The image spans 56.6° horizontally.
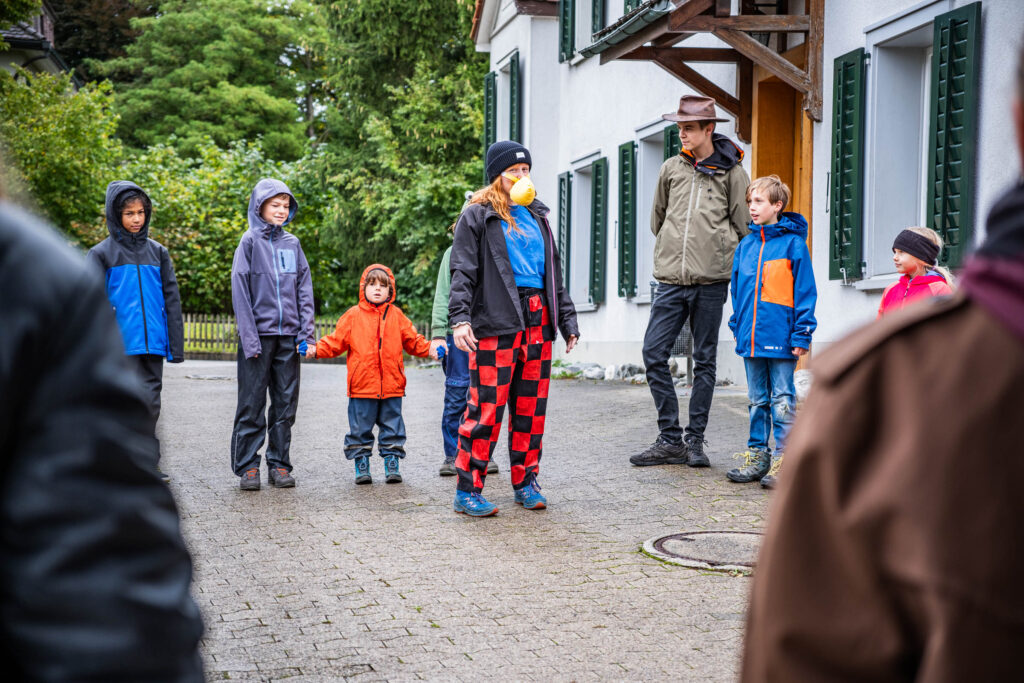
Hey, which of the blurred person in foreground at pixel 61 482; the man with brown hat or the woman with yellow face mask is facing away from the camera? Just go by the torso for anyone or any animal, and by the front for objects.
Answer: the blurred person in foreground

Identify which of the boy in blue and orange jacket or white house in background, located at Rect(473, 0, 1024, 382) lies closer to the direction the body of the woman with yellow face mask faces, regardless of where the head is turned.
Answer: the boy in blue and orange jacket

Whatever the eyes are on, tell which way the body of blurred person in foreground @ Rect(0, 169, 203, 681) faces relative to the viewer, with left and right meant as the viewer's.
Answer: facing away from the viewer

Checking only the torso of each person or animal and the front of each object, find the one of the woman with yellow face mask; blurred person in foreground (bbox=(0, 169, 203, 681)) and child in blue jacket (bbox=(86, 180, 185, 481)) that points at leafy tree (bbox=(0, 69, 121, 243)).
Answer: the blurred person in foreground

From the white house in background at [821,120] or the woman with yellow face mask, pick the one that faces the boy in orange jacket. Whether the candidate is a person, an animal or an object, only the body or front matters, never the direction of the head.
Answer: the white house in background

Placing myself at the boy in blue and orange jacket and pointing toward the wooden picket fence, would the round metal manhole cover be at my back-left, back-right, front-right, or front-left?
back-left

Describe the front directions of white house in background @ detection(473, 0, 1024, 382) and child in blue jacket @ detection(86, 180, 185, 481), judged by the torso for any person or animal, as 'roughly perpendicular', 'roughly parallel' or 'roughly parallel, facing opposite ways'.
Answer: roughly perpendicular

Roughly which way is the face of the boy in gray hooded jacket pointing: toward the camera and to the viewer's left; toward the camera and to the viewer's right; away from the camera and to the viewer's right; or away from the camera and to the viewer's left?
toward the camera and to the viewer's right
